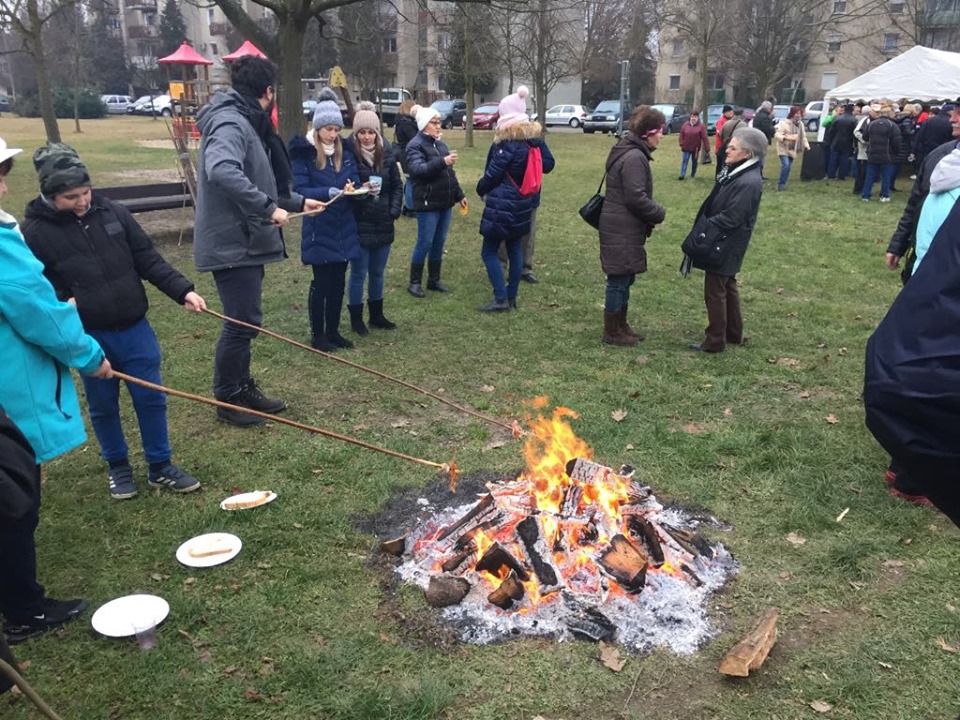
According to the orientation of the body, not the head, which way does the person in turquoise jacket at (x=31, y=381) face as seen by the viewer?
to the viewer's right

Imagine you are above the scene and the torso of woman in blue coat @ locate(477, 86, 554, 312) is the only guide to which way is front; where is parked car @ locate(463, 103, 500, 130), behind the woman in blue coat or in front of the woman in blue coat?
in front

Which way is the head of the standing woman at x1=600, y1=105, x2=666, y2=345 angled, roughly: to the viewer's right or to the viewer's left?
to the viewer's right

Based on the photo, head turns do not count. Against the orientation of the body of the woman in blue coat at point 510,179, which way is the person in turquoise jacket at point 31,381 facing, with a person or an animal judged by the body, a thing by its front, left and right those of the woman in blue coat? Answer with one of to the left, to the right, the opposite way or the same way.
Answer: to the right

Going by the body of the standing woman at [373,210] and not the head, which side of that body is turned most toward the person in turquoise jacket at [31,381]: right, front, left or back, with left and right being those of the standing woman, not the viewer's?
front

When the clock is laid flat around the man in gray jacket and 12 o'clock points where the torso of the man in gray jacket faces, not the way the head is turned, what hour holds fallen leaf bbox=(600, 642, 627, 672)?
The fallen leaf is roughly at 2 o'clock from the man in gray jacket.

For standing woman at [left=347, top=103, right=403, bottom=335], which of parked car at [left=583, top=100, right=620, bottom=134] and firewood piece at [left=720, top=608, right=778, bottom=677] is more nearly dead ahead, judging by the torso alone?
the firewood piece

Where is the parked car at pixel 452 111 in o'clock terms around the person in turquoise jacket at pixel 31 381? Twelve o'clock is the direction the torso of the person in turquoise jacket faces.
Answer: The parked car is roughly at 10 o'clock from the person in turquoise jacket.

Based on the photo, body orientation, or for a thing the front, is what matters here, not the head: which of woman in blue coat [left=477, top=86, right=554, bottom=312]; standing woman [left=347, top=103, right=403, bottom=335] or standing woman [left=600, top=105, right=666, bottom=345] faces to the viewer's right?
standing woman [left=600, top=105, right=666, bottom=345]

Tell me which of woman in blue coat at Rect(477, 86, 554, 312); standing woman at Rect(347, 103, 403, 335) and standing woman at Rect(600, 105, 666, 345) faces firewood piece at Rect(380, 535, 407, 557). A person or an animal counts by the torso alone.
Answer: standing woman at Rect(347, 103, 403, 335)

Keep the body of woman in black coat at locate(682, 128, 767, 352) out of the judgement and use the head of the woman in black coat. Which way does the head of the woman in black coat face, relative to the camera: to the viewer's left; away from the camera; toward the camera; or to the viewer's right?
to the viewer's left

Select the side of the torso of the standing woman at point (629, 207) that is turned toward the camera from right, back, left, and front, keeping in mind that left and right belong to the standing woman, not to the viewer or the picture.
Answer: right

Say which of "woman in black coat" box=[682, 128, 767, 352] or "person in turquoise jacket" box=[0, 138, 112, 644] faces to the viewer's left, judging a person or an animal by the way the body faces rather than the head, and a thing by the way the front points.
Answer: the woman in black coat

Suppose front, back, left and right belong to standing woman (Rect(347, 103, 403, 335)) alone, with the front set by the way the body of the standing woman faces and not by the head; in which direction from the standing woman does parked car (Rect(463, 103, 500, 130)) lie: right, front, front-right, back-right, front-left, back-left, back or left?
back

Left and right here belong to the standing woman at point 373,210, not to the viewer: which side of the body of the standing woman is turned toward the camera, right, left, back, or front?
front

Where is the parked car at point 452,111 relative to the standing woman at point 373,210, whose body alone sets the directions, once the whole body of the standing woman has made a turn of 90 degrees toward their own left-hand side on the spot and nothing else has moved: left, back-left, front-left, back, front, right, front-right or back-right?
left
